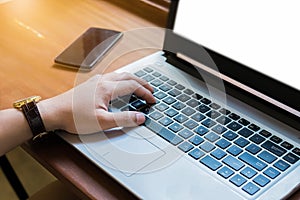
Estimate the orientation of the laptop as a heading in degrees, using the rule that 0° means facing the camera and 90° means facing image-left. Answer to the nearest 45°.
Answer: approximately 45°
